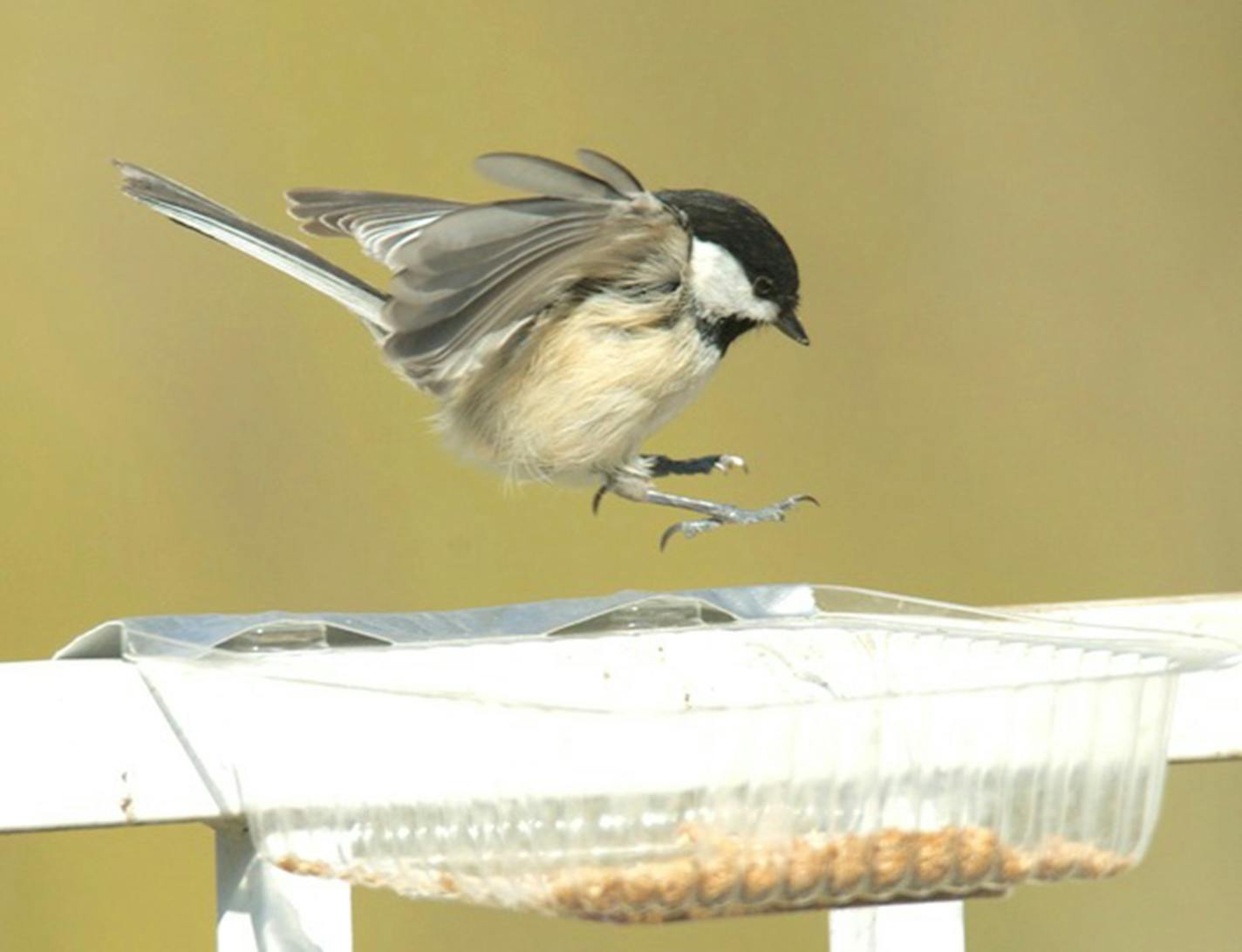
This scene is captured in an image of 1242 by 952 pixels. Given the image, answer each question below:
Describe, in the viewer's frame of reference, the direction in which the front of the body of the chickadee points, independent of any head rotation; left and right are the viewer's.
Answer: facing to the right of the viewer

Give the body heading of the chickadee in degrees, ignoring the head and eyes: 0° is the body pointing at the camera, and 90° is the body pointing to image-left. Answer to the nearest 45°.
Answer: approximately 270°
